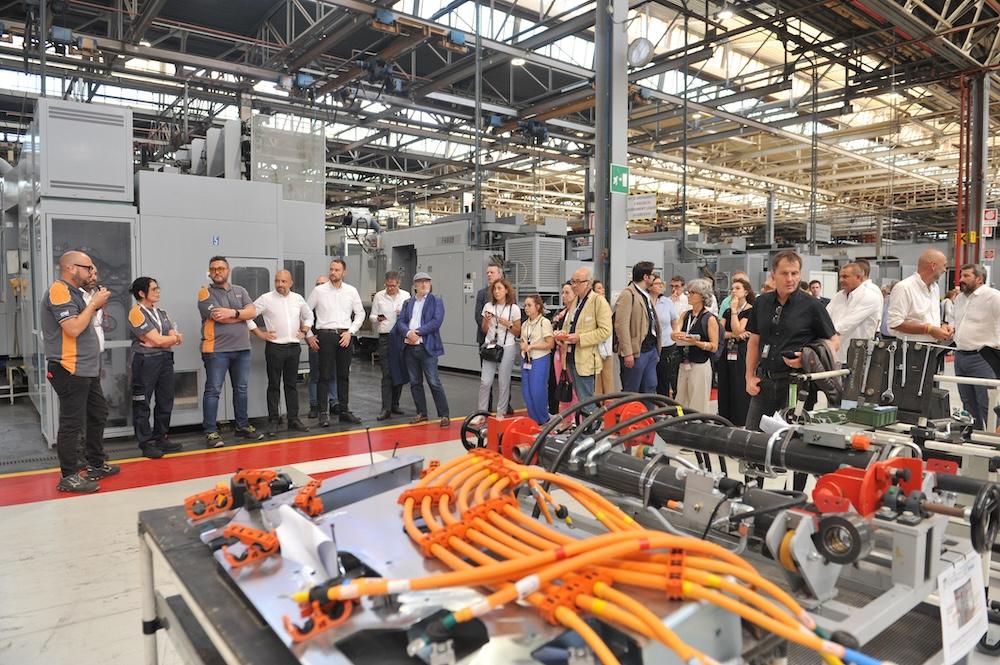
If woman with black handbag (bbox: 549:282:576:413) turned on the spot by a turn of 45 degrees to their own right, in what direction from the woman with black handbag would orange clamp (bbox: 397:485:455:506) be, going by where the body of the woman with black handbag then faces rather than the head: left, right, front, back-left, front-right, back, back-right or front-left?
left

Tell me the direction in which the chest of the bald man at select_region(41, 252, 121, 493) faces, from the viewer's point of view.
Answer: to the viewer's right

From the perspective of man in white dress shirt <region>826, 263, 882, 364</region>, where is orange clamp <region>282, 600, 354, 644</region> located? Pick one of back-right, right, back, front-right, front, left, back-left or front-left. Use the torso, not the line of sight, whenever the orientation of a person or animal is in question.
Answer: front-left

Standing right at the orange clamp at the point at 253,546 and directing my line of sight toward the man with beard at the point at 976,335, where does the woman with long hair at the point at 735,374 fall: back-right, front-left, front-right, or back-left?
front-left

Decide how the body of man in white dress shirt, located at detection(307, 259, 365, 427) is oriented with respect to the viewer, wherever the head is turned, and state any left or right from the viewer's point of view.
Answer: facing the viewer

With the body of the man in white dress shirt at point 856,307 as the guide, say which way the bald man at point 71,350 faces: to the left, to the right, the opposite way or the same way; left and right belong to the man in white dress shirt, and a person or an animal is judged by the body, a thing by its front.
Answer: the opposite way

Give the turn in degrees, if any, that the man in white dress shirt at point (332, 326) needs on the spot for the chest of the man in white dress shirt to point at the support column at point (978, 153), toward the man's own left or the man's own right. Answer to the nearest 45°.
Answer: approximately 90° to the man's own left

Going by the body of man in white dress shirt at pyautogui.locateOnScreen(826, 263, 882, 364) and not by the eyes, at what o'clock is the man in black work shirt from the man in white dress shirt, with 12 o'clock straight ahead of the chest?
The man in black work shirt is roughly at 11 o'clock from the man in white dress shirt.

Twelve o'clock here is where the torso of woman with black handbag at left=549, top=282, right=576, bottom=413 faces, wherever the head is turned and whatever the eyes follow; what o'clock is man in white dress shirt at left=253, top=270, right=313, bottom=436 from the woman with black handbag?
The man in white dress shirt is roughly at 1 o'clock from the woman with black handbag.

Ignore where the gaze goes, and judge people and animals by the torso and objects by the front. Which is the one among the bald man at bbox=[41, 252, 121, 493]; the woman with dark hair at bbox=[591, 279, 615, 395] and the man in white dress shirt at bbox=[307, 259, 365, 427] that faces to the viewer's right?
the bald man

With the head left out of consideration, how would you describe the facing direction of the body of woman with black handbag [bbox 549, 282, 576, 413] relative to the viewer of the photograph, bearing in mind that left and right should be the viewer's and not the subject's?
facing the viewer and to the left of the viewer

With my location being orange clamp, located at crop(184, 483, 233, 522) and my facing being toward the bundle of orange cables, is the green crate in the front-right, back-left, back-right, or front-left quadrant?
front-left

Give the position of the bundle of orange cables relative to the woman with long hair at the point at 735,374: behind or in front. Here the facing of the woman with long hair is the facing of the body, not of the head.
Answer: in front

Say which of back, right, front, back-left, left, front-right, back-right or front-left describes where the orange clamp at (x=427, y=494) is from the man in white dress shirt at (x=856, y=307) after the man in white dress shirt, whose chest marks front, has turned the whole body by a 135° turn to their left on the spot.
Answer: right

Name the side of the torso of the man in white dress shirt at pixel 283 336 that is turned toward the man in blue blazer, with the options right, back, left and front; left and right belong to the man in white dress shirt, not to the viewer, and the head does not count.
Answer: left
